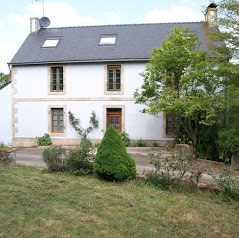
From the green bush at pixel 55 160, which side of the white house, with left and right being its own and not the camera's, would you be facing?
front

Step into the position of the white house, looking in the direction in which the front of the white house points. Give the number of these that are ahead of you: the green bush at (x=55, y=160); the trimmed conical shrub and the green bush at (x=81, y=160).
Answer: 3

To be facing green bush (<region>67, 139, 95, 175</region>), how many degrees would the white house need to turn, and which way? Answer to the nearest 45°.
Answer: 0° — it already faces it

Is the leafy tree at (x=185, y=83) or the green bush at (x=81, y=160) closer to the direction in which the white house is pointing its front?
the green bush

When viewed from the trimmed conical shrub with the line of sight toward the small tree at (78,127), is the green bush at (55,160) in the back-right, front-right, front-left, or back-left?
front-left

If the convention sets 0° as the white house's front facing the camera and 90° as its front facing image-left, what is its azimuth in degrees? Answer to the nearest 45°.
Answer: approximately 0°

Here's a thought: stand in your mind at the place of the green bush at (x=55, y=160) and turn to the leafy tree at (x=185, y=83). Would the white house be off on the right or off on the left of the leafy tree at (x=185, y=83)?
left

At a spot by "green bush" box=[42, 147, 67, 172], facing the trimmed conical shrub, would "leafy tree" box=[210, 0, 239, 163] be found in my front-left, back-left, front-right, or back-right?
front-left

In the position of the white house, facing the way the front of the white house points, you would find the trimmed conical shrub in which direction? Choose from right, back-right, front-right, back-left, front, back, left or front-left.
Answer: front
